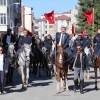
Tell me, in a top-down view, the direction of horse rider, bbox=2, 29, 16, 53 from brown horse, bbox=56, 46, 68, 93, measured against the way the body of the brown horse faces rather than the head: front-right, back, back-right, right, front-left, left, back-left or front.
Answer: back-right

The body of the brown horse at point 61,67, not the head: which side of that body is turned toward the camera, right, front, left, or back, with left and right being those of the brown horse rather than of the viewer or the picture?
front

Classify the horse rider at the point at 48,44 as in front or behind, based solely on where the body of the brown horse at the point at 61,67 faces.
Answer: behind

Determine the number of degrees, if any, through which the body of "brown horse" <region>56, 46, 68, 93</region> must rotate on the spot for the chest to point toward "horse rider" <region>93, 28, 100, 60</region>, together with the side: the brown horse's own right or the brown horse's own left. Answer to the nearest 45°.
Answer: approximately 135° to the brown horse's own left

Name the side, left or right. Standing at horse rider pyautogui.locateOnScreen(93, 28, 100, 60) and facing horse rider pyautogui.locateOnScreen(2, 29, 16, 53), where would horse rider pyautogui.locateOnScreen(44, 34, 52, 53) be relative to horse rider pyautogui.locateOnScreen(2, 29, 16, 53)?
right
